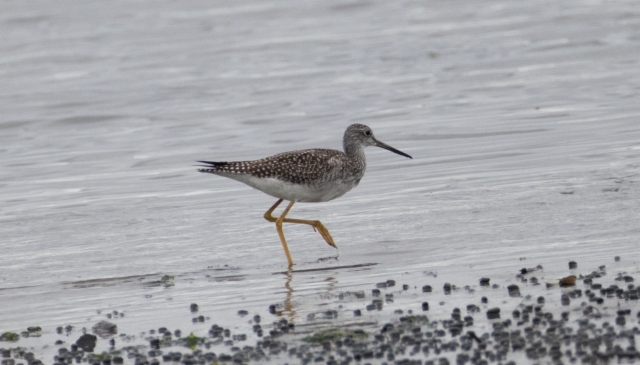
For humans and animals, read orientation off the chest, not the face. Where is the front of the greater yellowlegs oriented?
to the viewer's right

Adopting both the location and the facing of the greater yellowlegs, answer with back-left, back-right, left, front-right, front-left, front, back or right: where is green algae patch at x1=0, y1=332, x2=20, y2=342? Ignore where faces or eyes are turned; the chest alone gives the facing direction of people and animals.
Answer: back-right

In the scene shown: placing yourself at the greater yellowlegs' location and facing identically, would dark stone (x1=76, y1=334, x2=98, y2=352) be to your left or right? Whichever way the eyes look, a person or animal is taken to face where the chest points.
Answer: on your right

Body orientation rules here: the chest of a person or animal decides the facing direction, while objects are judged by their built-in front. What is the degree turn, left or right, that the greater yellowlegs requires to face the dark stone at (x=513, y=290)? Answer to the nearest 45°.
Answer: approximately 45° to its right

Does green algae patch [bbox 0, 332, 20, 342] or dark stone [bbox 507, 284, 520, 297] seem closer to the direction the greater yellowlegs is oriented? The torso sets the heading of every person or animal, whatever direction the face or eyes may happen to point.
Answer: the dark stone

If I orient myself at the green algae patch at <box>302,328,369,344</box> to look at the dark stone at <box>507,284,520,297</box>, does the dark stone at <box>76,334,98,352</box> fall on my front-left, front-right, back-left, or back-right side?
back-left

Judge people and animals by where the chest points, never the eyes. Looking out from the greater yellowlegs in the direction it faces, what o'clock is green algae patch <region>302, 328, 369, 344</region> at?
The green algae patch is roughly at 3 o'clock from the greater yellowlegs.
